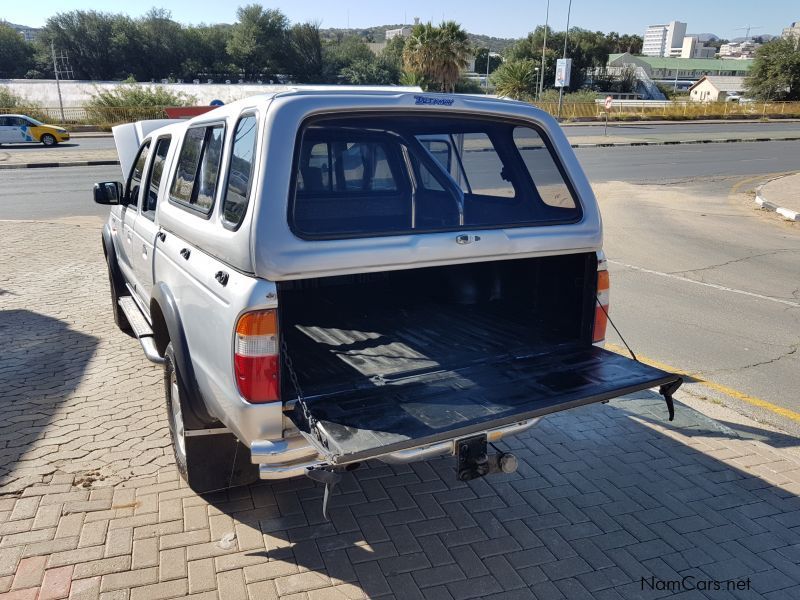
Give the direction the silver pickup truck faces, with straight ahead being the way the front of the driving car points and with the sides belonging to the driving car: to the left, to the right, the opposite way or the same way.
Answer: to the left

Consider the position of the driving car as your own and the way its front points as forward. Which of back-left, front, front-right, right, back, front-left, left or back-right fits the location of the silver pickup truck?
right

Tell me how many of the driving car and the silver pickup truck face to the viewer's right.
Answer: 1

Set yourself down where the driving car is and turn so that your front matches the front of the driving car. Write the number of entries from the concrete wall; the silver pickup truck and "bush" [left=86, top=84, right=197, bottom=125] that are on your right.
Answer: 1

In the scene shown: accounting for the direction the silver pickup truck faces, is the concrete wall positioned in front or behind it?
in front

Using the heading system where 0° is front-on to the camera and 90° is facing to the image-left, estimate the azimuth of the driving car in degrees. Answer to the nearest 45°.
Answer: approximately 270°

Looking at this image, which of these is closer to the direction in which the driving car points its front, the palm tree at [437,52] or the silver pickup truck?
the palm tree

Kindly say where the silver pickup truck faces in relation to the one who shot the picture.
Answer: facing away from the viewer and to the left of the viewer

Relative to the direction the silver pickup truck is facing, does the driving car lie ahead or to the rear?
ahead
